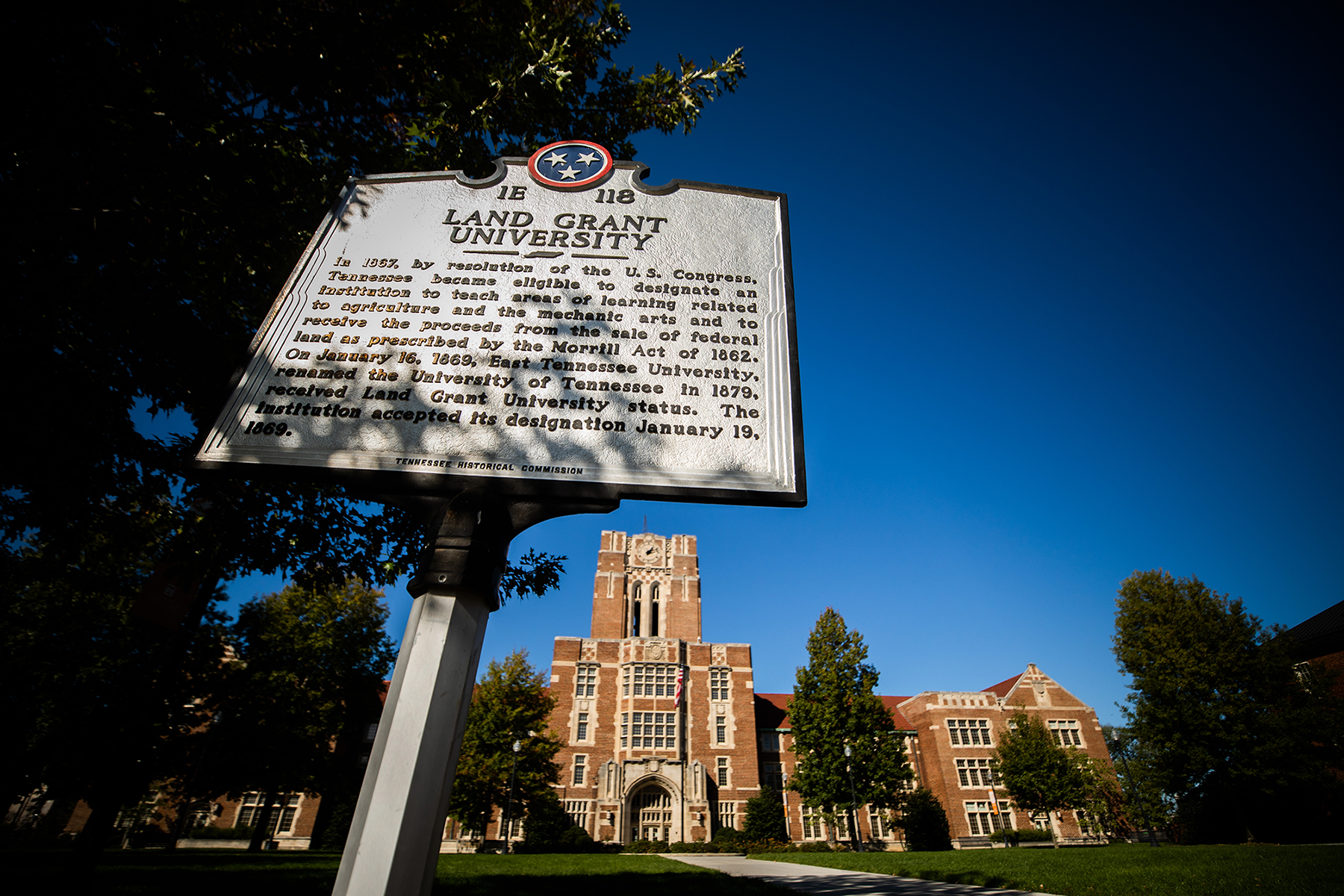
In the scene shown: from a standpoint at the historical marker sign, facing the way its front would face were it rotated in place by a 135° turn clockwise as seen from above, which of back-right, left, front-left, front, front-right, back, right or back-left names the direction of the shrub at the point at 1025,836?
right

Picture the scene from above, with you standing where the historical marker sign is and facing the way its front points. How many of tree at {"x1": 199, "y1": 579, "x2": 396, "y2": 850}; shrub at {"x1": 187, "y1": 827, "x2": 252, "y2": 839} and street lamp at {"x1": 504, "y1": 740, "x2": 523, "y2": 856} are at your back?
3

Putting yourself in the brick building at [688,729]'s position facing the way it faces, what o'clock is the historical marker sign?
The historical marker sign is roughly at 12 o'clock from the brick building.

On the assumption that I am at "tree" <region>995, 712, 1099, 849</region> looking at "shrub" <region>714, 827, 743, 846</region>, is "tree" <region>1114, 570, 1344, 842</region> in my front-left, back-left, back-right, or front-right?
back-left

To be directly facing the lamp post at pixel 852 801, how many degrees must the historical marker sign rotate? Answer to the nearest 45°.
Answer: approximately 135° to its left

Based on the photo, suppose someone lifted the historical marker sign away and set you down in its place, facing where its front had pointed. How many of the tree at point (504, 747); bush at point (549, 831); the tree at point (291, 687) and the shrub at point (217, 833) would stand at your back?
4

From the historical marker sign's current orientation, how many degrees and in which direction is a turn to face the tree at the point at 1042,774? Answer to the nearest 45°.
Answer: approximately 135° to its left

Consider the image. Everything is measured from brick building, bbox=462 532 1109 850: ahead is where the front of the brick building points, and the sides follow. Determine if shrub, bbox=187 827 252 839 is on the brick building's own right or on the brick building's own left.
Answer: on the brick building's own right

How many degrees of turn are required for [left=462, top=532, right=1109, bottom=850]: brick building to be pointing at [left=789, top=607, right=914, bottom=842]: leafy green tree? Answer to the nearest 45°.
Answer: approximately 45° to its left

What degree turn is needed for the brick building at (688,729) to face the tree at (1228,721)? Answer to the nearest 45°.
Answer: approximately 45° to its left

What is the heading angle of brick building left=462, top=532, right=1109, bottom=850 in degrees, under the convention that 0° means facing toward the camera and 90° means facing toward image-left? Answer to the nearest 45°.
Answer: approximately 0°

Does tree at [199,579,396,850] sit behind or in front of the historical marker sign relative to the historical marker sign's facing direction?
behind

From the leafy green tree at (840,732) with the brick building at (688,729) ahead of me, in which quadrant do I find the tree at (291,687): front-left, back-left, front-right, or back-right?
front-left

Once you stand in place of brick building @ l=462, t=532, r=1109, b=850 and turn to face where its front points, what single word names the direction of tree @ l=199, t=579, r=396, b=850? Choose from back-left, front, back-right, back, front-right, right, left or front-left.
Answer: front-right

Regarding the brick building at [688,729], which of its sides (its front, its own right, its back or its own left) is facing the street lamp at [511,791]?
front

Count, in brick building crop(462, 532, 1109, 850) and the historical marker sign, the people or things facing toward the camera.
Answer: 2
